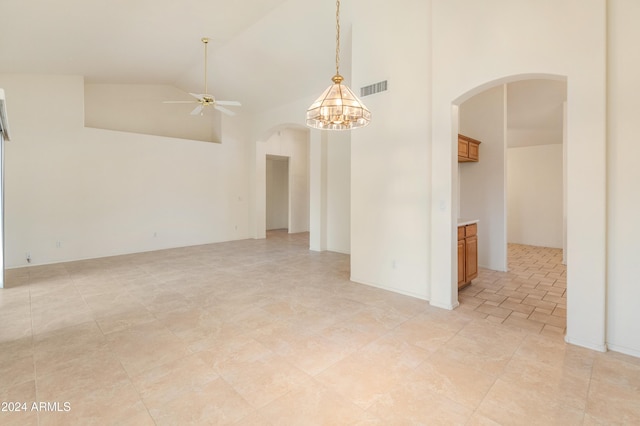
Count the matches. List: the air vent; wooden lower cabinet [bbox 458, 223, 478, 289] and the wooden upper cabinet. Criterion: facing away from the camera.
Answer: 0

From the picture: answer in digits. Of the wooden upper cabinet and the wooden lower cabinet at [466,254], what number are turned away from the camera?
0

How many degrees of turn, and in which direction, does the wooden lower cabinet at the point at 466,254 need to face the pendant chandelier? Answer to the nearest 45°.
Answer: approximately 90° to its right

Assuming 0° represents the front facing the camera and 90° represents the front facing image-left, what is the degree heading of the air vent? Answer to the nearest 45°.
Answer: approximately 45°

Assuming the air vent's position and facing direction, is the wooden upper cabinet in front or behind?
behind

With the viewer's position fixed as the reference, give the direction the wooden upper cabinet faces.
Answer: facing the viewer and to the right of the viewer

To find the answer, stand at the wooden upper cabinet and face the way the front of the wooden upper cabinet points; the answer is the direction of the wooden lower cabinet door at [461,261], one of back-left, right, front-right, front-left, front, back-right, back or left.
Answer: front-right

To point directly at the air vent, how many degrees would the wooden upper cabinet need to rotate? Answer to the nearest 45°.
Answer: approximately 90° to its right

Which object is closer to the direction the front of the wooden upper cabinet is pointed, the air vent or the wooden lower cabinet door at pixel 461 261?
the wooden lower cabinet door

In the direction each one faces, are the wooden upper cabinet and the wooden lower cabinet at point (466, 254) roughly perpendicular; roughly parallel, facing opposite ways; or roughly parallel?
roughly parallel
